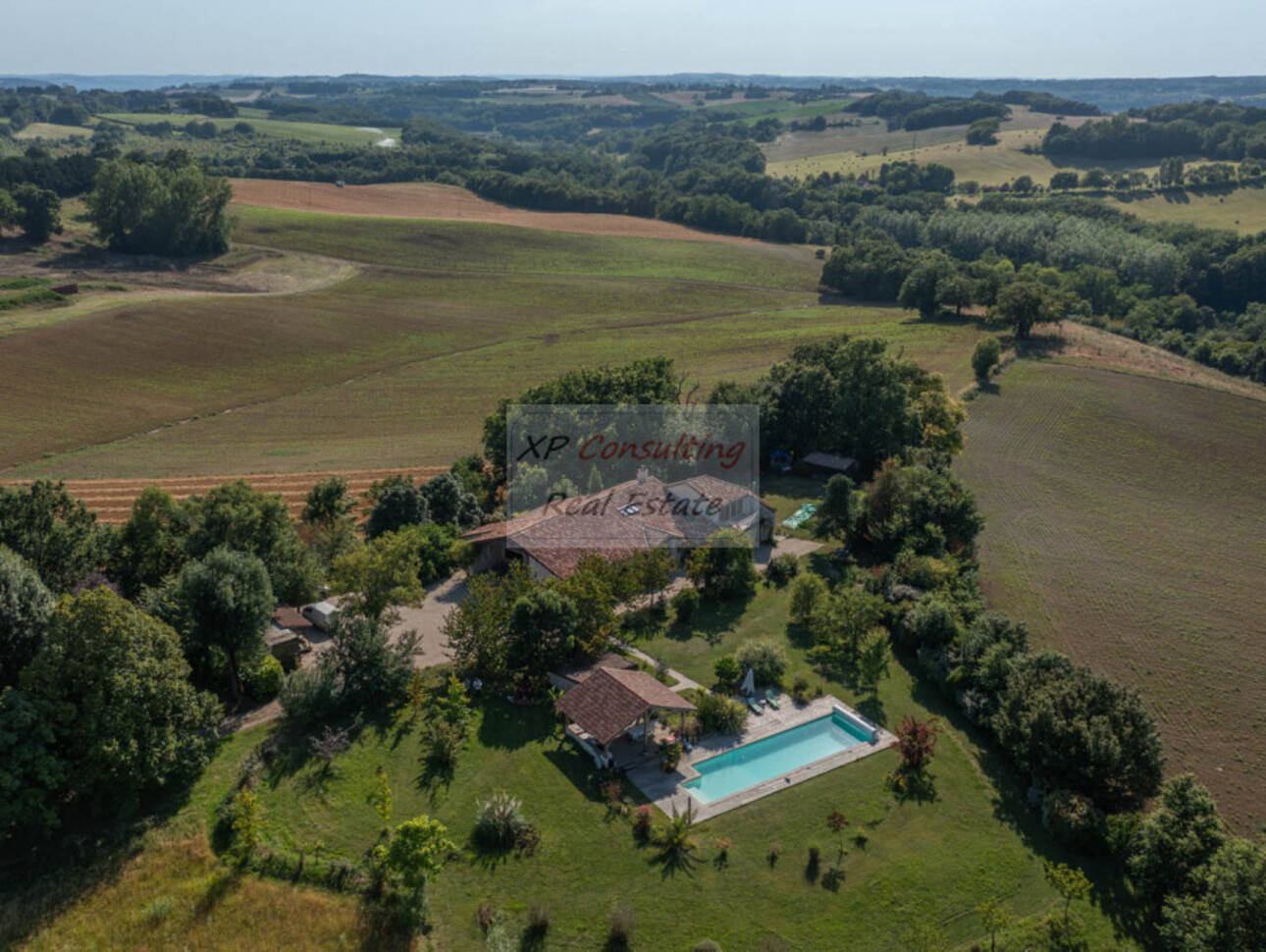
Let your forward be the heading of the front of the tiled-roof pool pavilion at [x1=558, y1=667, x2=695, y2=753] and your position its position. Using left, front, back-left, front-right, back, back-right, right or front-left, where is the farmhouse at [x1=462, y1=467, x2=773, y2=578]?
back-left

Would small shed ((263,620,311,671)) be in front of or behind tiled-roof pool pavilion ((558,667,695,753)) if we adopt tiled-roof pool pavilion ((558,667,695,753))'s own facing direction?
behind

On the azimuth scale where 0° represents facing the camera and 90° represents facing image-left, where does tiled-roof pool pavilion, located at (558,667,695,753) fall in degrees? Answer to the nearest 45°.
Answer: approximately 315°

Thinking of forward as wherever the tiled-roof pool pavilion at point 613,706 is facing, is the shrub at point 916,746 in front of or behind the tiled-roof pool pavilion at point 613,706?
in front

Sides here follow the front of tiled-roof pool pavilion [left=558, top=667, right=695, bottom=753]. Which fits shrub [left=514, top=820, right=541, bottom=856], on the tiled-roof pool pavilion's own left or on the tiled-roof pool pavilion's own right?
on the tiled-roof pool pavilion's own right

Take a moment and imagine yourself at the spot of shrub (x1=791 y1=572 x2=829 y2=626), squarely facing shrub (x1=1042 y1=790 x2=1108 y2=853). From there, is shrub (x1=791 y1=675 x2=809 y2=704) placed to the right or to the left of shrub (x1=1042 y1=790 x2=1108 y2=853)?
right

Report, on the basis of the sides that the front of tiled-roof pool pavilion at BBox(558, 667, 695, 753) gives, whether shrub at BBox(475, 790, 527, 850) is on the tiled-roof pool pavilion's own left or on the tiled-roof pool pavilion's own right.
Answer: on the tiled-roof pool pavilion's own right

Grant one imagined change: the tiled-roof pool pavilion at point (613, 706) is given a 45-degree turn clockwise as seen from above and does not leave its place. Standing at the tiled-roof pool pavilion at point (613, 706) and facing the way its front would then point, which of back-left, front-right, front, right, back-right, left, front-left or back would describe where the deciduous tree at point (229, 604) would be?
right

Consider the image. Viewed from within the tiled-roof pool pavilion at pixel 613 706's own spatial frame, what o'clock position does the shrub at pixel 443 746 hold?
The shrub is roughly at 4 o'clock from the tiled-roof pool pavilion.

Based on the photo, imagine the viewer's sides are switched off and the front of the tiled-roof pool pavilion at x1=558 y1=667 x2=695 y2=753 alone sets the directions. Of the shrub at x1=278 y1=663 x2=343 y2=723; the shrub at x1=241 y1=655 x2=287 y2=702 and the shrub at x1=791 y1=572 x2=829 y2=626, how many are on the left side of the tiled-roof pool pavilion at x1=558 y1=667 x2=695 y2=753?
1

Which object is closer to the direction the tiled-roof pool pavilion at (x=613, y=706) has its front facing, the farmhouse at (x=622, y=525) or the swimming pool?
the swimming pool

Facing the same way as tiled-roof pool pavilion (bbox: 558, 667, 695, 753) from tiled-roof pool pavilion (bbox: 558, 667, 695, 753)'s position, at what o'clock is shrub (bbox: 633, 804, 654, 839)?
The shrub is roughly at 1 o'clock from the tiled-roof pool pavilion.

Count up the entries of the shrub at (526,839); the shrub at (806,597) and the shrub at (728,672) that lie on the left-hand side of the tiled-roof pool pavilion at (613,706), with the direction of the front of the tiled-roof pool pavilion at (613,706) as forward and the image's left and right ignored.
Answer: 2

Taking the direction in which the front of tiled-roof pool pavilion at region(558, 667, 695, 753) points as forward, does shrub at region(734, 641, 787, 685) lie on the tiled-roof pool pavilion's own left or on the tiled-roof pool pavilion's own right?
on the tiled-roof pool pavilion's own left

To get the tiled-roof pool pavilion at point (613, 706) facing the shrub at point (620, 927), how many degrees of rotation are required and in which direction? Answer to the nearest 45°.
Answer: approximately 45° to its right
